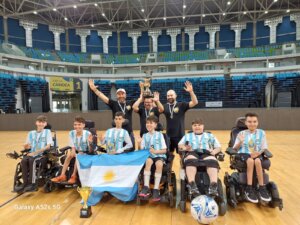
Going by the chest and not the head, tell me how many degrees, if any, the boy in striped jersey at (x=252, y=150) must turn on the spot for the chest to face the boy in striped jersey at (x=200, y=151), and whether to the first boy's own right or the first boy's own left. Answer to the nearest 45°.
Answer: approximately 45° to the first boy's own right

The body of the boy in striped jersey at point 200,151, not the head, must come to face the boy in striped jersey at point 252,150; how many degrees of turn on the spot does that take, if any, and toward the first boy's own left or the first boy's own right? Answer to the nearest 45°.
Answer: approximately 90° to the first boy's own left

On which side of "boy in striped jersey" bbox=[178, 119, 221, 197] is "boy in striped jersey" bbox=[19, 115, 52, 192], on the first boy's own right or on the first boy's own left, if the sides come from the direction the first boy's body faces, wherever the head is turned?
on the first boy's own right

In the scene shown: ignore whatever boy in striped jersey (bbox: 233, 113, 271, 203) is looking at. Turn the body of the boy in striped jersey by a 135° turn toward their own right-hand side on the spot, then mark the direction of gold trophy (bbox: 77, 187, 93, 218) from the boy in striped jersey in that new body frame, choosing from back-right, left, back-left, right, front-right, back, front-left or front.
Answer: left

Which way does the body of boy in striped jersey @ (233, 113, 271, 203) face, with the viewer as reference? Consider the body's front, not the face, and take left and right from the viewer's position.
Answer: facing the viewer

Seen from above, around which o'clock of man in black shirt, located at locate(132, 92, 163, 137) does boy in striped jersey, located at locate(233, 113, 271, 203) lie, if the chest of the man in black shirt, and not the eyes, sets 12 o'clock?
The boy in striped jersey is roughly at 10 o'clock from the man in black shirt.

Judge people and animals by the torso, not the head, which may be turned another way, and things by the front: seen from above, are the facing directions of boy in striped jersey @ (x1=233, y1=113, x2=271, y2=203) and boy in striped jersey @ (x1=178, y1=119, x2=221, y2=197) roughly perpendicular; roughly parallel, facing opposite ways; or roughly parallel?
roughly parallel

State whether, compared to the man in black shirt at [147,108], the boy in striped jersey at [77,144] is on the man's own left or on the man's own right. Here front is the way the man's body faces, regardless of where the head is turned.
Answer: on the man's own right

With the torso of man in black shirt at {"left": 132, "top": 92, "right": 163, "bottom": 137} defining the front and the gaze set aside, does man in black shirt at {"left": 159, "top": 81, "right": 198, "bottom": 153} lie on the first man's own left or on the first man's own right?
on the first man's own left

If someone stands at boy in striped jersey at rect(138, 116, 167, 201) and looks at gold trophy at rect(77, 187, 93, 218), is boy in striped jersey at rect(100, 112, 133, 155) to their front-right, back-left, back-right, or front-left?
front-right

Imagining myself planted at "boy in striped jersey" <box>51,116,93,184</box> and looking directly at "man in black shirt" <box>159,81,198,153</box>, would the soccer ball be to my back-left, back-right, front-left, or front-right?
front-right

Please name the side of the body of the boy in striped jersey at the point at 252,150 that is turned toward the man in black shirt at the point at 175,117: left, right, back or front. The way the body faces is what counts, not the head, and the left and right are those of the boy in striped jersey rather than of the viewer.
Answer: right

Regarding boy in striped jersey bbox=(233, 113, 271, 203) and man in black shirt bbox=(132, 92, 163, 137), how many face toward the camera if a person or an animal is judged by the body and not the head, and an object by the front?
2

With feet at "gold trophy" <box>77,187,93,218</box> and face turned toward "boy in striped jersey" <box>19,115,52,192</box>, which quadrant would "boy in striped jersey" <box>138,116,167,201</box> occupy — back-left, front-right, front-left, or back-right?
back-right

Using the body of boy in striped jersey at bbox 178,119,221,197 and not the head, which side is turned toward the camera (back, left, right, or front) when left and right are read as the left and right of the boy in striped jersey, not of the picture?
front

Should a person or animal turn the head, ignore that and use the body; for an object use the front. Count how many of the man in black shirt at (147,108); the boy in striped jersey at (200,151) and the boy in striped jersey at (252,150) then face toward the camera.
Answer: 3
